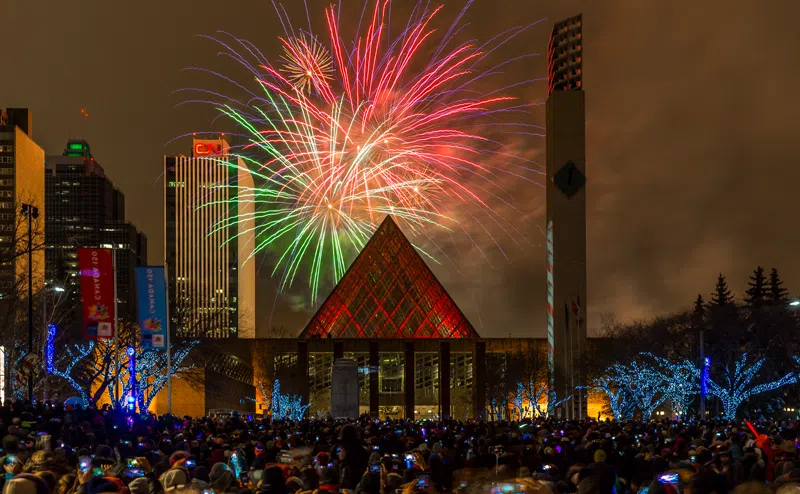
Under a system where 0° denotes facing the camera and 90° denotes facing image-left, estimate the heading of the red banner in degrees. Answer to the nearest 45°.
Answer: approximately 0°

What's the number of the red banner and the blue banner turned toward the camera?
2

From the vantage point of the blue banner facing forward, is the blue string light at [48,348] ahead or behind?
behind

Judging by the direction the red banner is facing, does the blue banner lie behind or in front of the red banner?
behind

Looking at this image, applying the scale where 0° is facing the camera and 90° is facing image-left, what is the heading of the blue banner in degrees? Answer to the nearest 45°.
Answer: approximately 0°

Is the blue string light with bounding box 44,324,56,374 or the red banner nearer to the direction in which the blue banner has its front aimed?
the red banner
